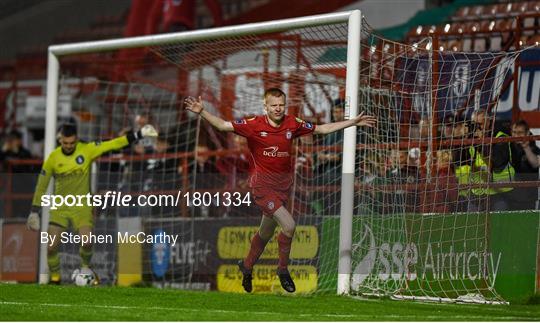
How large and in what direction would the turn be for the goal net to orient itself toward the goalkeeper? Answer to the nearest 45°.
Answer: approximately 45° to its right

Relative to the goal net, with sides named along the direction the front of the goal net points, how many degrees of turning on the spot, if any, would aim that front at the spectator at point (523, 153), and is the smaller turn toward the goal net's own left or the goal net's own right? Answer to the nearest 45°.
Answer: approximately 180°

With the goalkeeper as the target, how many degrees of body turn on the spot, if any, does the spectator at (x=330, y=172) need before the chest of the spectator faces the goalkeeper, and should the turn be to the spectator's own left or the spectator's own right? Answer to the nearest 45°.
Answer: approximately 90° to the spectator's own right

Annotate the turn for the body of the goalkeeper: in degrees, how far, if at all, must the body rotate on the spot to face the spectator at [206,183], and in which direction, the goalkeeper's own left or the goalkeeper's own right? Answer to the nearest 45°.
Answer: approximately 90° to the goalkeeper's own left

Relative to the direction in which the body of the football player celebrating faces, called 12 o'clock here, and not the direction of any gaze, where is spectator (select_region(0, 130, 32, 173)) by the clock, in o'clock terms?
The spectator is roughly at 5 o'clock from the football player celebrating.

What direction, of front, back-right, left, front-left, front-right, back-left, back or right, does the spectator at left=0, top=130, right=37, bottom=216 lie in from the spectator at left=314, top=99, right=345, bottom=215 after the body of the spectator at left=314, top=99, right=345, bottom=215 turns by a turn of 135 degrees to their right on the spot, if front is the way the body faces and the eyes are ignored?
front

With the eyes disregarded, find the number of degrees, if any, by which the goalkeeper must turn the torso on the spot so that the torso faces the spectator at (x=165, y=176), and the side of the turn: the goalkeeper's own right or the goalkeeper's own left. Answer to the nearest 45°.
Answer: approximately 135° to the goalkeeper's own left
